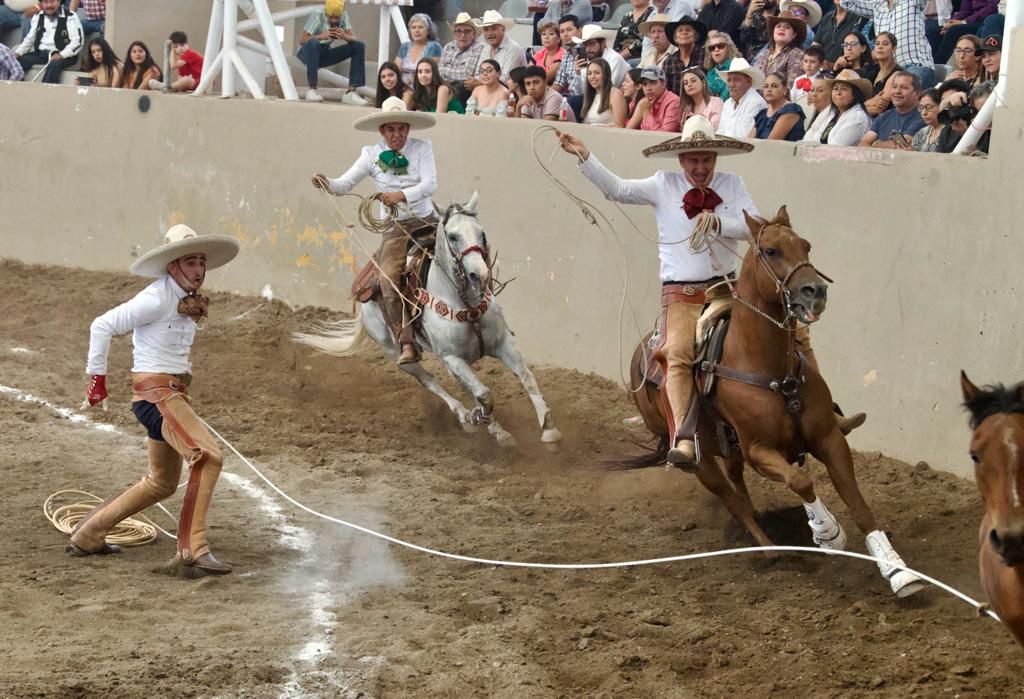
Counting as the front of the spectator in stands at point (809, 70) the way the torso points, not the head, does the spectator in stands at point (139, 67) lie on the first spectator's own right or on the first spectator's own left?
on the first spectator's own right

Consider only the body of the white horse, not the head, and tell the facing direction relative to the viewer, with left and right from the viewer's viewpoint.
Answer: facing the viewer and to the right of the viewer

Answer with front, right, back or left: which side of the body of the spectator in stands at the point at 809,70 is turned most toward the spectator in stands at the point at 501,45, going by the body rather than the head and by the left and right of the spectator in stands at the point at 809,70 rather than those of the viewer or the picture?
right

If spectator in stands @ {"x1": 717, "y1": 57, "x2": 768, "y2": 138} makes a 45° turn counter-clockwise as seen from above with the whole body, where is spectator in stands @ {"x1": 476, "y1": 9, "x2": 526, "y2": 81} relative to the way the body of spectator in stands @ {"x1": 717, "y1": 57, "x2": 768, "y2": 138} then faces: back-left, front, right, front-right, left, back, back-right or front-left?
back-right

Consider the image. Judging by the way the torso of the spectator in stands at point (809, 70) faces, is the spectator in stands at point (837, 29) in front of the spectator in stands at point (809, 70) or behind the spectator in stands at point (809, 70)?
behind

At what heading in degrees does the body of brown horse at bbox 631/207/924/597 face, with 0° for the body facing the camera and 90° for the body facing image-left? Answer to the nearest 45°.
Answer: approximately 315°

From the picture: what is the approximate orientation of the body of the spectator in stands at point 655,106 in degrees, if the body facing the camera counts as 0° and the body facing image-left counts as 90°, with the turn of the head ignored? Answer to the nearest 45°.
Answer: approximately 45°

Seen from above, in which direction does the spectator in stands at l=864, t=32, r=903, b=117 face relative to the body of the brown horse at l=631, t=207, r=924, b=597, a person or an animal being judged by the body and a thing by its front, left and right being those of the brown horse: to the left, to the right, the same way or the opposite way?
to the right

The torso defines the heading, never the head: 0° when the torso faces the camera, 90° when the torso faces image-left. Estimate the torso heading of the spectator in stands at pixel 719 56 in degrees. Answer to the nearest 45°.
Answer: approximately 45°

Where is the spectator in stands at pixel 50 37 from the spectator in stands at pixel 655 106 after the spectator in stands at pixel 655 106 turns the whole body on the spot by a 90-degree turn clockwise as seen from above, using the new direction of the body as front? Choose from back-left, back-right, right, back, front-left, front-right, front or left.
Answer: front

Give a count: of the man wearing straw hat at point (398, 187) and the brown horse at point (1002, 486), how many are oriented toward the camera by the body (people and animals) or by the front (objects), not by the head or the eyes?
2
